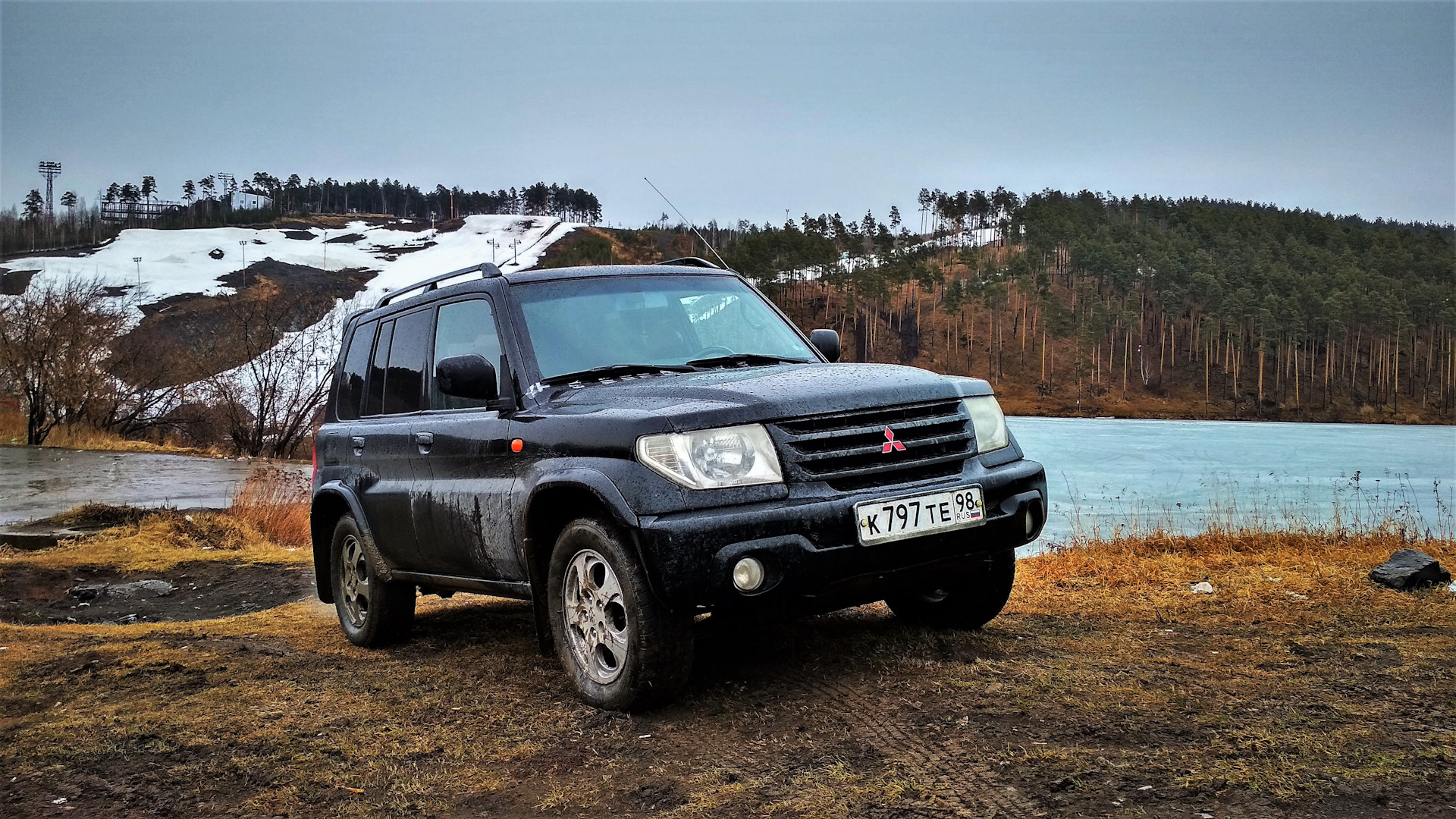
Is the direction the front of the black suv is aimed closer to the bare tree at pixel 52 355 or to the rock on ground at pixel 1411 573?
the rock on ground

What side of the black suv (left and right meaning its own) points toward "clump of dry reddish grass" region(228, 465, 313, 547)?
back

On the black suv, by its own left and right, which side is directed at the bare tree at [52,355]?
back

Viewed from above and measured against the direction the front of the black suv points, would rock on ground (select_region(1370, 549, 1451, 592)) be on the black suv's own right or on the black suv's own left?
on the black suv's own left

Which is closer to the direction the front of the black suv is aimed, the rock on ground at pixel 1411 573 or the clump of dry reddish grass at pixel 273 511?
the rock on ground

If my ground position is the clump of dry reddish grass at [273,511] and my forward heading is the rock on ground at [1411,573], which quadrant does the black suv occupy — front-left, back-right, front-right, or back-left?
front-right

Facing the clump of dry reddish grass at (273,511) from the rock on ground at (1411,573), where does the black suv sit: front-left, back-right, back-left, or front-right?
front-left
